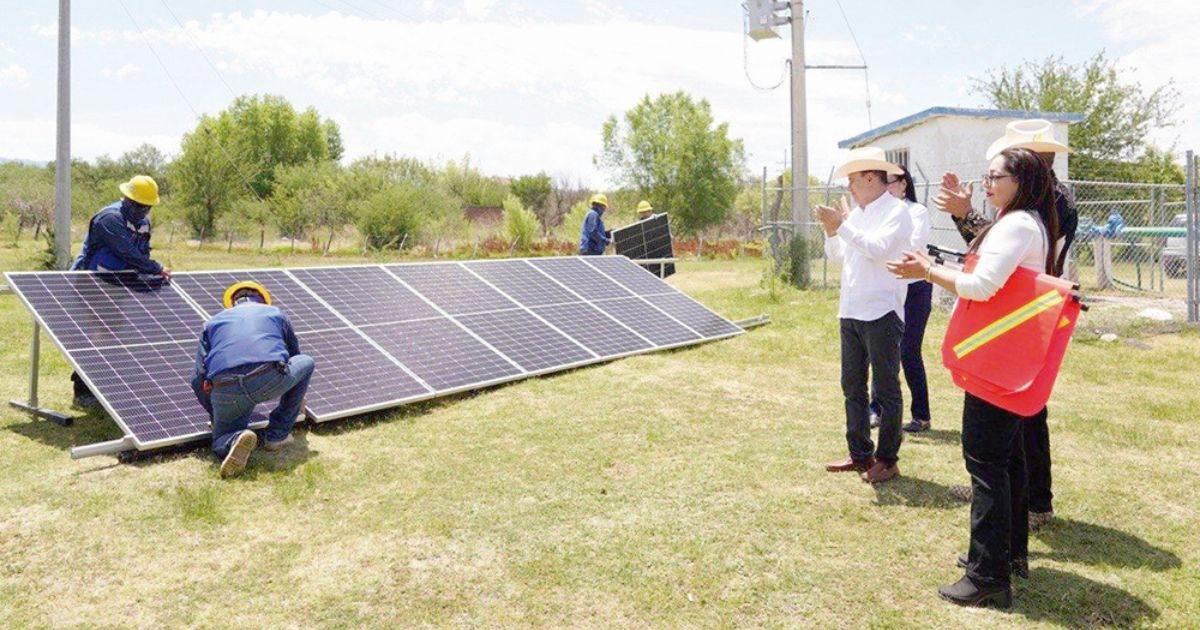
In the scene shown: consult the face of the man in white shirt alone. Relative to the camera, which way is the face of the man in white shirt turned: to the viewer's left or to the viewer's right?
to the viewer's left

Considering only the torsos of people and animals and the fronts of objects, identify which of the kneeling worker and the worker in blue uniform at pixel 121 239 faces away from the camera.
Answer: the kneeling worker

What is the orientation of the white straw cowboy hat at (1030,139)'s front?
to the viewer's left

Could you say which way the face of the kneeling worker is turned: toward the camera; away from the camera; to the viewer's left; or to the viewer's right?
away from the camera

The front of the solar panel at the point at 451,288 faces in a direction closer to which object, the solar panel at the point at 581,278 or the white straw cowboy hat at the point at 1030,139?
the white straw cowboy hat

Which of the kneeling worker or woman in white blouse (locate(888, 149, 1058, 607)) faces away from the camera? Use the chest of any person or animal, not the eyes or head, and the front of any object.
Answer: the kneeling worker

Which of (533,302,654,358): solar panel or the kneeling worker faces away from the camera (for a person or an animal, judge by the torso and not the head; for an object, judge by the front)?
the kneeling worker

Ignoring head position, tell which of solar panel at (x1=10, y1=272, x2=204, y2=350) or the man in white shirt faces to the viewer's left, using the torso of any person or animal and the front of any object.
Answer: the man in white shirt

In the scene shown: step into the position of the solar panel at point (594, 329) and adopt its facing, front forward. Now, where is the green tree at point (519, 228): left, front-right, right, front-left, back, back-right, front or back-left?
back-left

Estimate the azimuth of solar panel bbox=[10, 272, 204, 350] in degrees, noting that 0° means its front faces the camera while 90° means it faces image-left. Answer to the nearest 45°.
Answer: approximately 315°

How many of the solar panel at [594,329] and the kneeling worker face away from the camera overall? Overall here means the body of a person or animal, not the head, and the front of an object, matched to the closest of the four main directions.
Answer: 1
